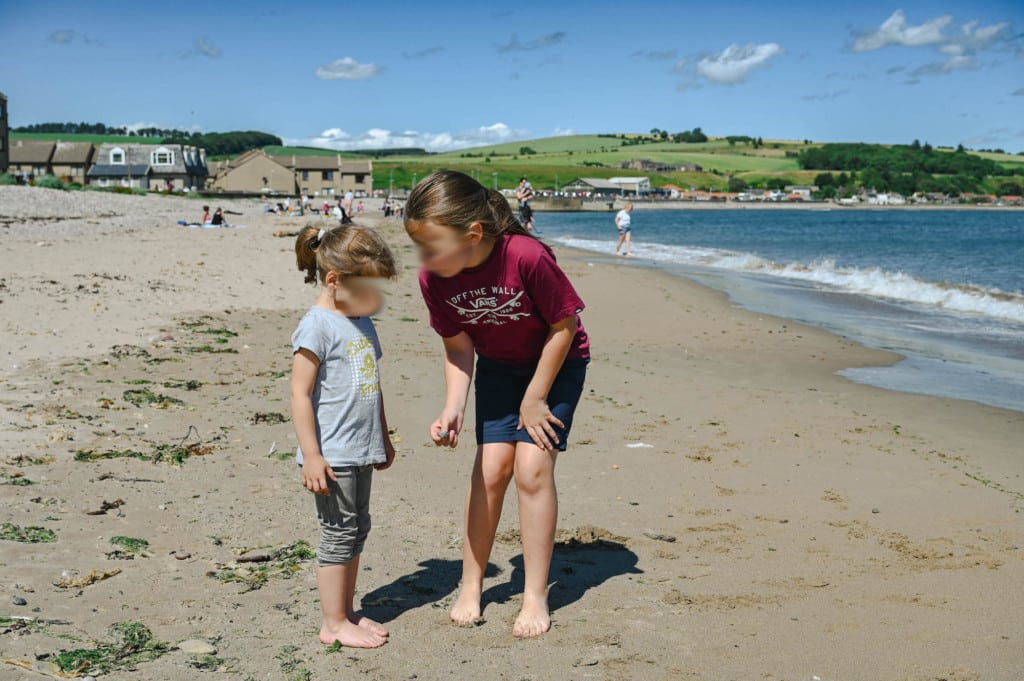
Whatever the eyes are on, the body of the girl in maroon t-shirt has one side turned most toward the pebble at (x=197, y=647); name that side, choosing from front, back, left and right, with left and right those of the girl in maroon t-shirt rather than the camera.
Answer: front

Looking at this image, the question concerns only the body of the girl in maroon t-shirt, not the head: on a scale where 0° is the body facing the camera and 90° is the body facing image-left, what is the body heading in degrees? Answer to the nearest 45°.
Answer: approximately 45°
